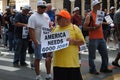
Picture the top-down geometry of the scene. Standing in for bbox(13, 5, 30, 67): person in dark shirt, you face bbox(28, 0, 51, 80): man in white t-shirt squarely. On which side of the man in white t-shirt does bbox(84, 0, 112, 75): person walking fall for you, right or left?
left

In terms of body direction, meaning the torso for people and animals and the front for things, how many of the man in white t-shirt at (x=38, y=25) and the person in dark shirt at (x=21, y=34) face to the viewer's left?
0

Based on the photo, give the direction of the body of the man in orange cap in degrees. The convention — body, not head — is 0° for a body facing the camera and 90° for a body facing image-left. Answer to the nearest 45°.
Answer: approximately 45°

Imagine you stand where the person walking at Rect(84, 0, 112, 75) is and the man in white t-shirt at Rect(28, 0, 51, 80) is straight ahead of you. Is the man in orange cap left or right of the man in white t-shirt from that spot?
left

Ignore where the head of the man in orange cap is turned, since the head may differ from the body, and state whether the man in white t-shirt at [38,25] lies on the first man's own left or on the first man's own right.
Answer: on the first man's own right

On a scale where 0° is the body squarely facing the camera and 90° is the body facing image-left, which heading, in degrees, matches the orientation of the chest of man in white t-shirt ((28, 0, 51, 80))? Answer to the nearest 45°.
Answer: approximately 315°

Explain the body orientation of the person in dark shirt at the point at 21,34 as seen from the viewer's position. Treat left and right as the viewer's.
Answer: facing the viewer and to the right of the viewer
